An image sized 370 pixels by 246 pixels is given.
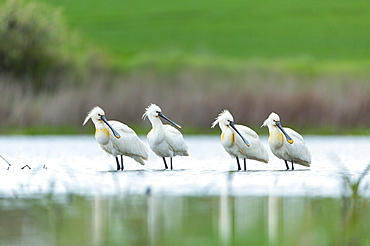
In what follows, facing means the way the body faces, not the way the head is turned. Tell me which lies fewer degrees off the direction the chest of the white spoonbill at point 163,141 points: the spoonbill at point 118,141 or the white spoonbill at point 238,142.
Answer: the spoonbill

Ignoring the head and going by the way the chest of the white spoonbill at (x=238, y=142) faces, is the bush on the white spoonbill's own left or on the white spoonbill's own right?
on the white spoonbill's own right

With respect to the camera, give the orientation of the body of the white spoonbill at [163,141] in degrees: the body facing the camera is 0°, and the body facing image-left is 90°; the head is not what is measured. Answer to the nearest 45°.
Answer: approximately 45°

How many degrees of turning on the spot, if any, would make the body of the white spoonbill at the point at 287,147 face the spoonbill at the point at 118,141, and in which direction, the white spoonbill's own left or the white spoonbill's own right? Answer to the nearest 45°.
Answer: approximately 45° to the white spoonbill's own right

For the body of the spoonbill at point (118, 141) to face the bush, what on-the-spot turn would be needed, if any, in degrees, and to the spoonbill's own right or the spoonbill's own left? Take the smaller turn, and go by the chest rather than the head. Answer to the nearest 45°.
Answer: approximately 135° to the spoonbill's own right

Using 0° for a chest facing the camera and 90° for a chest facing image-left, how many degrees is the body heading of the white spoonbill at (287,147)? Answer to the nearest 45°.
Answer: approximately 45°

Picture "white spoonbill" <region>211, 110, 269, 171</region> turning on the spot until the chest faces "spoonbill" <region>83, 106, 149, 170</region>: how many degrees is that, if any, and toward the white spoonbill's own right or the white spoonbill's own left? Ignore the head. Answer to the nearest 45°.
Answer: approximately 45° to the white spoonbill's own right

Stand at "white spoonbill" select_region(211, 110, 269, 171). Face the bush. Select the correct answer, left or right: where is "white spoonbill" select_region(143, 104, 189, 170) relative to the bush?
left
